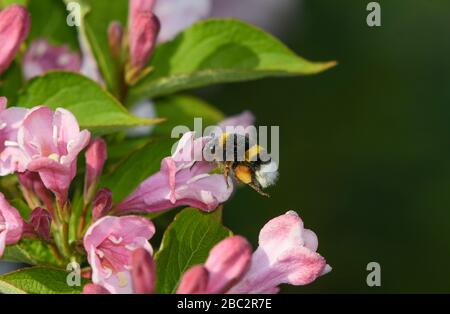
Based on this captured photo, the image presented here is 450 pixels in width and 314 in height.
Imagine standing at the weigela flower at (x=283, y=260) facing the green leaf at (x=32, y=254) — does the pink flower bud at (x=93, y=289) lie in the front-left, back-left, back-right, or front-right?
front-left

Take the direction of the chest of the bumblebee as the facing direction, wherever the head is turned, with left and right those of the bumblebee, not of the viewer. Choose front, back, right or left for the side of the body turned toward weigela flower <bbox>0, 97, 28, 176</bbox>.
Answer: front

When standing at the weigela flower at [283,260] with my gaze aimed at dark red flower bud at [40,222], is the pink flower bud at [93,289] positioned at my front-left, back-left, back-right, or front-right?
front-left

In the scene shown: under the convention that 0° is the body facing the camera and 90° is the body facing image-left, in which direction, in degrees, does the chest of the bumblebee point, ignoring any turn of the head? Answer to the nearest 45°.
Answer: approximately 90°

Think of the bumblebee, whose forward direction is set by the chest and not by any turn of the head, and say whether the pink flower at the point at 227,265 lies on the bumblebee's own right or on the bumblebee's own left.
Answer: on the bumblebee's own left

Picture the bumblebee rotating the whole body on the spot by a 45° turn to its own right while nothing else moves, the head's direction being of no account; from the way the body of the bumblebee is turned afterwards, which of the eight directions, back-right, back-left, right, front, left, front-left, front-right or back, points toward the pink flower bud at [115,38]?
front

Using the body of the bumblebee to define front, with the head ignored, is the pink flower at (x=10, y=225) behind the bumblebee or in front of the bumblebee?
in front

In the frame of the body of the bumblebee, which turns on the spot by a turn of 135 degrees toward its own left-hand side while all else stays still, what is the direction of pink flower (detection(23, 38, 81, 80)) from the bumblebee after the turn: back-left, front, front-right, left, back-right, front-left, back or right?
back

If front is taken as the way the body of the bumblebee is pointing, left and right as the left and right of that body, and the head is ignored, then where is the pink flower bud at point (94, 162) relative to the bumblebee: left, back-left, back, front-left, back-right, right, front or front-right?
front

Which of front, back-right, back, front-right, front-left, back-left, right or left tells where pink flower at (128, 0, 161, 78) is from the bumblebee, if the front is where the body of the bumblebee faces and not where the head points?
front-right

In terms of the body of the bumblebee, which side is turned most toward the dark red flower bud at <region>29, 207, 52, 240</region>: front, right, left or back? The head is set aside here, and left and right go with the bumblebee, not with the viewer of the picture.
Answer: front
